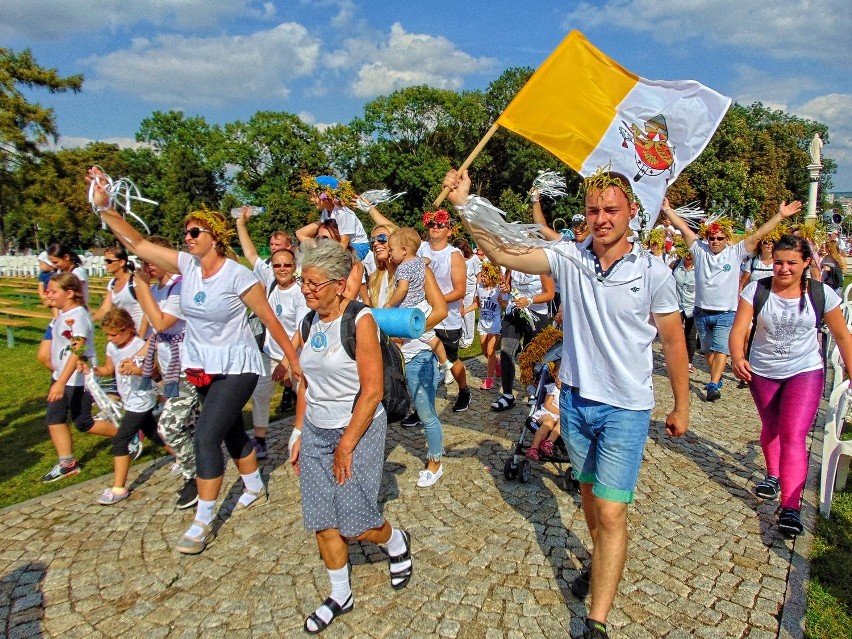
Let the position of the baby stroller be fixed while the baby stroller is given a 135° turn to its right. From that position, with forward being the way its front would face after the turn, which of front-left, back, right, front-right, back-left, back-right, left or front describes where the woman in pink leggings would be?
right

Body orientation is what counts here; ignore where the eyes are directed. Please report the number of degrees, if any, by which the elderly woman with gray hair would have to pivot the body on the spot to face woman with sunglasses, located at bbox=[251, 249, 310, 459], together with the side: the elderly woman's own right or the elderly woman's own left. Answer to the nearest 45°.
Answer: approximately 135° to the elderly woman's own right

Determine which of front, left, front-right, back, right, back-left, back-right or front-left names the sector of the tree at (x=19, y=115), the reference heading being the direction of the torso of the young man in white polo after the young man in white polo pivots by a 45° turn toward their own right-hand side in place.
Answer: right

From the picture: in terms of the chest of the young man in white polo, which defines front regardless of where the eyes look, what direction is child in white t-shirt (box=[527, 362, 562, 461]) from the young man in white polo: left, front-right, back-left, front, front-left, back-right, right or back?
back
